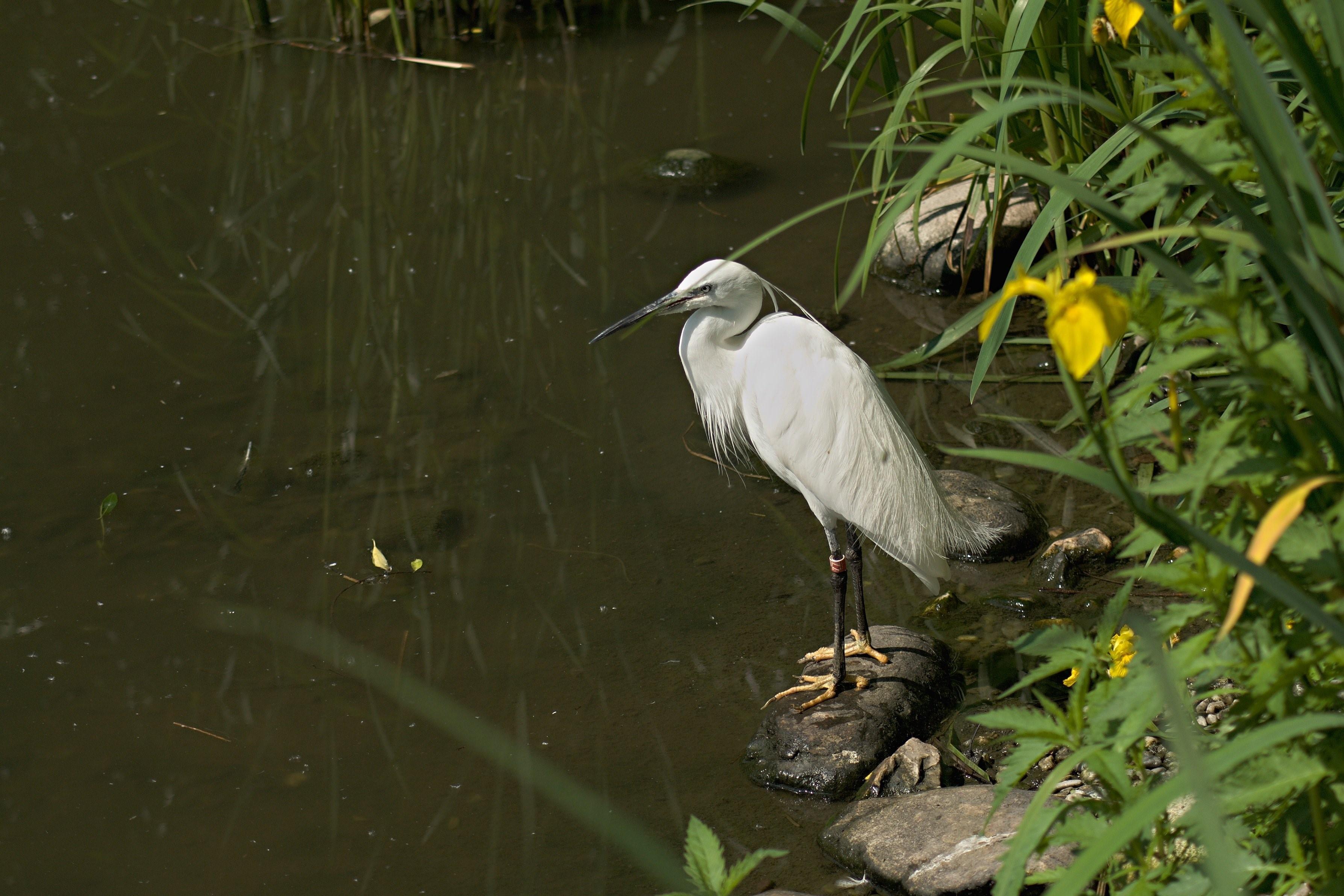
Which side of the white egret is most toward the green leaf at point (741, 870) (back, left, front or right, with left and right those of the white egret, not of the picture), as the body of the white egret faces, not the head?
left

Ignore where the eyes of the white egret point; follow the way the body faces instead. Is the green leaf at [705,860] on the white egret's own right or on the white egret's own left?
on the white egret's own left

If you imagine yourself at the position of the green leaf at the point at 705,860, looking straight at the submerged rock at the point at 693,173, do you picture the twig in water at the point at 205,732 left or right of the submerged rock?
left

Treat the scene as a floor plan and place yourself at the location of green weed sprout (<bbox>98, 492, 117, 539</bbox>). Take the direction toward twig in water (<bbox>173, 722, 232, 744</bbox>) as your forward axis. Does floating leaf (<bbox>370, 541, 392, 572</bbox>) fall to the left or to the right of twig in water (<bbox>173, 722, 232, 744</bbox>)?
left

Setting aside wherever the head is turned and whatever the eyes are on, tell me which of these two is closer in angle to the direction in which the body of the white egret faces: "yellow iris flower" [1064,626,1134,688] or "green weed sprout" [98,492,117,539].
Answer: the green weed sprout

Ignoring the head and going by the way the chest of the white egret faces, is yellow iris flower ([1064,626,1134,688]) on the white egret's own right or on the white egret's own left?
on the white egret's own left

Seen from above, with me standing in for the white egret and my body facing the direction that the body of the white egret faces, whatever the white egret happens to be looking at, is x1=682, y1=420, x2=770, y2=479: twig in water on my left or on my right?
on my right

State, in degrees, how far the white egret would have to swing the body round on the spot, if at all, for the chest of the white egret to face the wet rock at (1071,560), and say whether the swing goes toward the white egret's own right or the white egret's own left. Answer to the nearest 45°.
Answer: approximately 180°

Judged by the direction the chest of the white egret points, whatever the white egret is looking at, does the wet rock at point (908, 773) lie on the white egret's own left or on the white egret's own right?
on the white egret's own left

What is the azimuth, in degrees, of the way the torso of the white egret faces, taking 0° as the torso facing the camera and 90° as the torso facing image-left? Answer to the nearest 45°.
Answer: approximately 90°

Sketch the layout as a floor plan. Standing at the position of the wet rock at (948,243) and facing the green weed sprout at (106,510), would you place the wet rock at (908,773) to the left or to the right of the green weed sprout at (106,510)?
left

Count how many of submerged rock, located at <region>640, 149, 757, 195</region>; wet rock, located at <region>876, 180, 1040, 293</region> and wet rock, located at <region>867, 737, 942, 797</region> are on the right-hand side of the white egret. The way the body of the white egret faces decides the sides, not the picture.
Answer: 2
